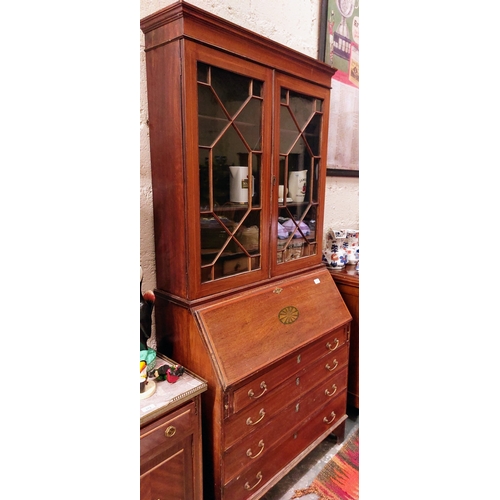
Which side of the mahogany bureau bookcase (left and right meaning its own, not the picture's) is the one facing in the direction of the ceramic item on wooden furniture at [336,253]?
left

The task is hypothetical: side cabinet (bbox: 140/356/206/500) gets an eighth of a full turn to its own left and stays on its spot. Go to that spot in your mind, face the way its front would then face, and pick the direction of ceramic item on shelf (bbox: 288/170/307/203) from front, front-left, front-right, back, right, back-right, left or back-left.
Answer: front-left

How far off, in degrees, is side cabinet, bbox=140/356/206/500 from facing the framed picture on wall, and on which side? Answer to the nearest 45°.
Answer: approximately 90° to its left

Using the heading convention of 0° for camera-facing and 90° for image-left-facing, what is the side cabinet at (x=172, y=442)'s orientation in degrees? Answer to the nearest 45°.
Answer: approximately 315°

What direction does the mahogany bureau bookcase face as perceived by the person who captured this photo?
facing the viewer and to the right of the viewer

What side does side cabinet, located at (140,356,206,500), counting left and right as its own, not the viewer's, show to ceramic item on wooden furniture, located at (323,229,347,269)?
left
